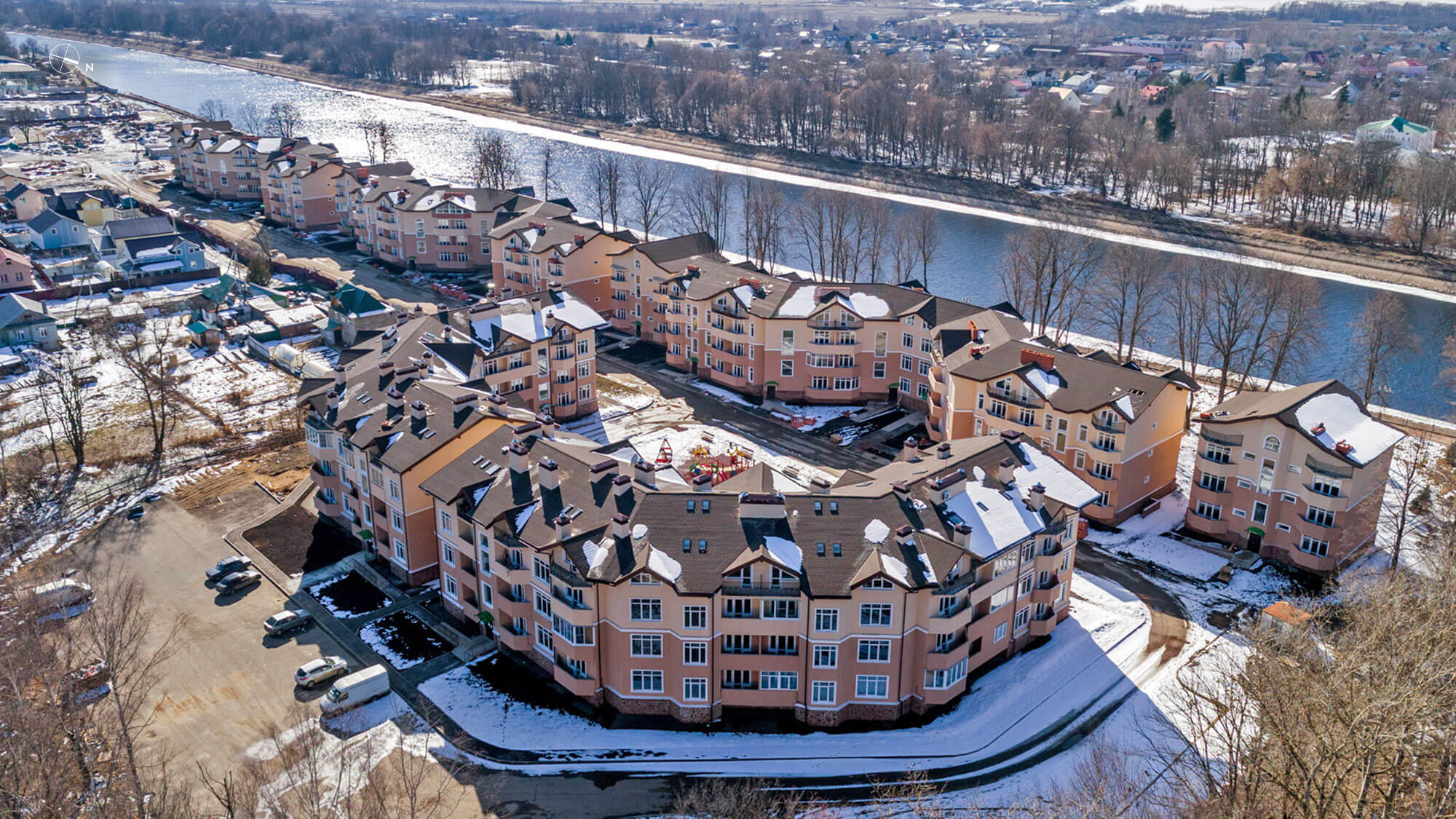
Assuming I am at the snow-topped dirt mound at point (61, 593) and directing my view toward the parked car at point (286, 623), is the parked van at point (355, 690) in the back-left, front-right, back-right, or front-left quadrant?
front-right

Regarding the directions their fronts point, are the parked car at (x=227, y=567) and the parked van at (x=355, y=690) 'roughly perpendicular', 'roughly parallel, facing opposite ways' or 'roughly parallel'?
roughly parallel
